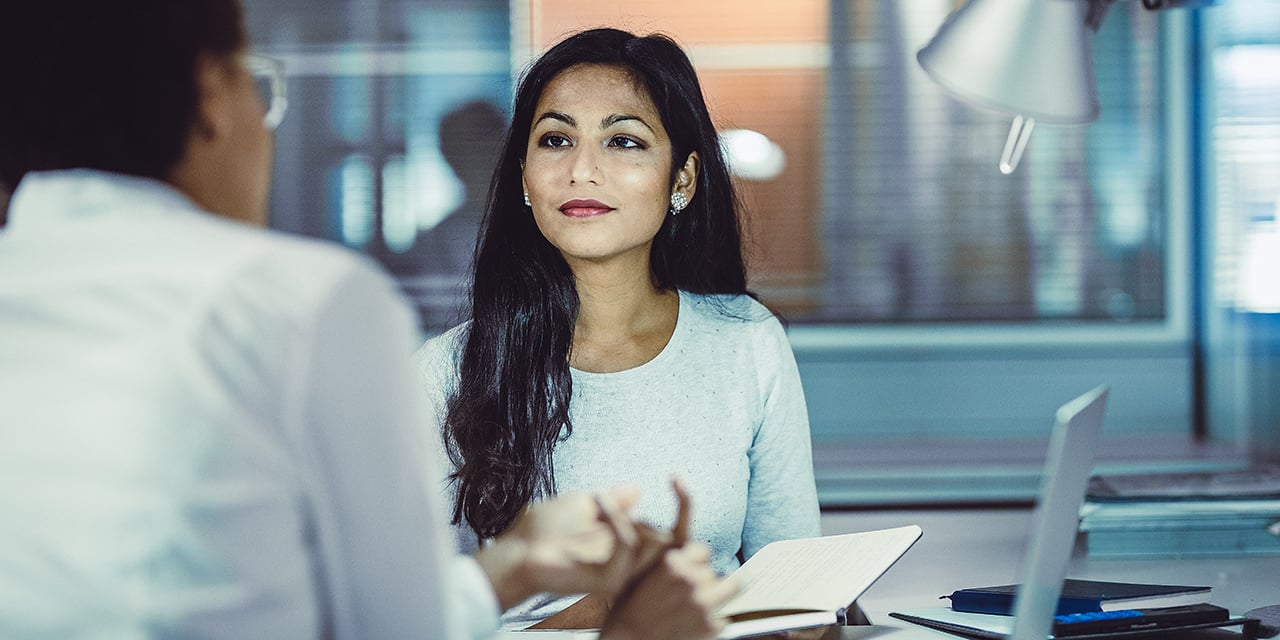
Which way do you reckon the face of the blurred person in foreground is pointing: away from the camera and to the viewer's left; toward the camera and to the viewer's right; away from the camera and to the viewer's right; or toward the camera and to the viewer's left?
away from the camera and to the viewer's right

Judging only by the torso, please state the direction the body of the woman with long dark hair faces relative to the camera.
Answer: toward the camera

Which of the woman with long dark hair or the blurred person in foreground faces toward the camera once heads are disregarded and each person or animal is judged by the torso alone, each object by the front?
the woman with long dark hair

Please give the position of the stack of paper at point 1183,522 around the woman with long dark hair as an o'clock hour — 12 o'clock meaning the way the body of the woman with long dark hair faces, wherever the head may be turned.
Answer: The stack of paper is roughly at 9 o'clock from the woman with long dark hair.

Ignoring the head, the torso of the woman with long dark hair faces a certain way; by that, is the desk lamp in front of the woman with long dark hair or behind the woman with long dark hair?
in front

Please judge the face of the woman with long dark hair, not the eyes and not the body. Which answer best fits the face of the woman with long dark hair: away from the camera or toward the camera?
toward the camera

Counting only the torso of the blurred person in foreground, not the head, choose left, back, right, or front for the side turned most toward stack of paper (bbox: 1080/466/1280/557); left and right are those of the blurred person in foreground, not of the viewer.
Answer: front

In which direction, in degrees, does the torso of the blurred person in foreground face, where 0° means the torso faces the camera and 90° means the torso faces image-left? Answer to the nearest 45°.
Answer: approximately 225°

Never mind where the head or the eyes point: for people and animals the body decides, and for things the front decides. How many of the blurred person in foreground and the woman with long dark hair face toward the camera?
1

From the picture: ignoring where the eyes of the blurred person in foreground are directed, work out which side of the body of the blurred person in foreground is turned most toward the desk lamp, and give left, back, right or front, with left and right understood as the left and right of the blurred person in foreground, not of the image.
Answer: front

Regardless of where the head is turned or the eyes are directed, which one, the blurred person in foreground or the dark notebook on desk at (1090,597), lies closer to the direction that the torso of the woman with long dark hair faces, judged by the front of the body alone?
the blurred person in foreground

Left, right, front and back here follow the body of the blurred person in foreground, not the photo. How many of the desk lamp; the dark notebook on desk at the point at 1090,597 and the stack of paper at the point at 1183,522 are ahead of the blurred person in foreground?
3
